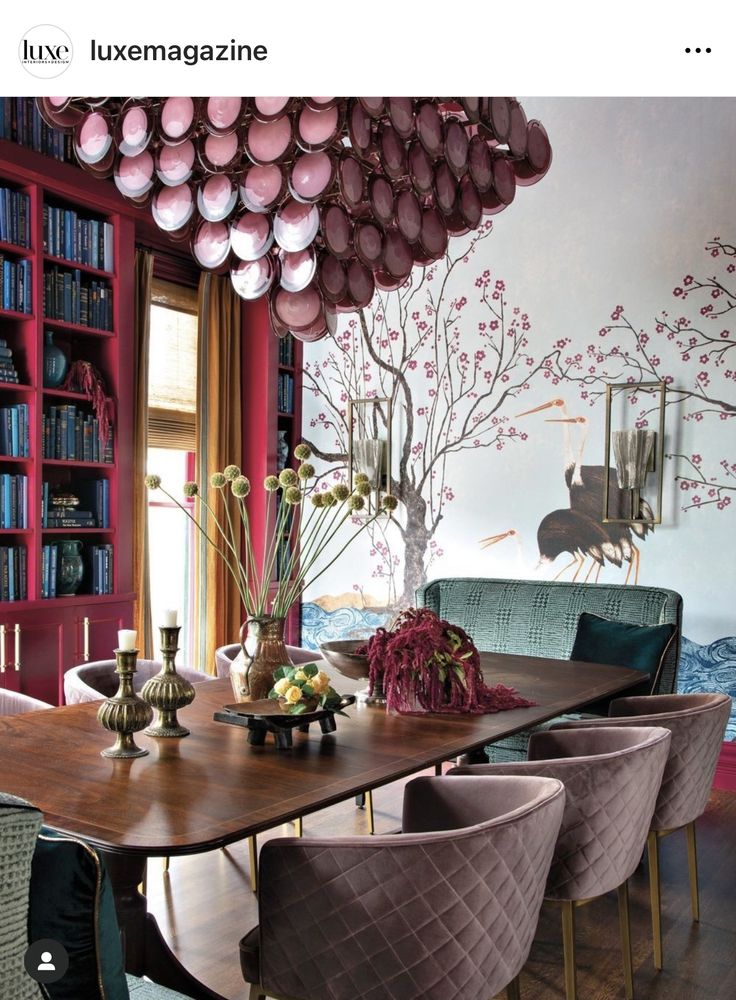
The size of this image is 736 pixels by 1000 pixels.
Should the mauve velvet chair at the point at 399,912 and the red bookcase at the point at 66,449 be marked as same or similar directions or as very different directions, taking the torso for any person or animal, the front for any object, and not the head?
very different directions

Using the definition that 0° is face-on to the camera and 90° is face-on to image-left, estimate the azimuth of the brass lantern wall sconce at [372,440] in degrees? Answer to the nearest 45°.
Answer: approximately 45°

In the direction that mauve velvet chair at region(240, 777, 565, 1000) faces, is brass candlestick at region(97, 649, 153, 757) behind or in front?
in front

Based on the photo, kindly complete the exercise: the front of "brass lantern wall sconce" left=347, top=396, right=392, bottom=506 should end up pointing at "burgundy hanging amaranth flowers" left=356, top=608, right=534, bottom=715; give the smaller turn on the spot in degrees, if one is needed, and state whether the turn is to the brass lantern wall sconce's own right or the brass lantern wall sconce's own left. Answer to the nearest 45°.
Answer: approximately 45° to the brass lantern wall sconce's own left

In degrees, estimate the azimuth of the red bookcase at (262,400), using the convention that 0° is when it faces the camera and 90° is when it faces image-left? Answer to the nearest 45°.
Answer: approximately 315°

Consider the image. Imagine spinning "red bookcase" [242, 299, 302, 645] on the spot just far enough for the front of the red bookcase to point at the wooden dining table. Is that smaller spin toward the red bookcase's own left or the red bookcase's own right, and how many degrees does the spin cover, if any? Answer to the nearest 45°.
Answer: approximately 45° to the red bookcase's own right

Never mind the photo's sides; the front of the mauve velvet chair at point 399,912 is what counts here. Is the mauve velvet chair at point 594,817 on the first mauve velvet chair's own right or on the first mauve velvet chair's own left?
on the first mauve velvet chair's own right

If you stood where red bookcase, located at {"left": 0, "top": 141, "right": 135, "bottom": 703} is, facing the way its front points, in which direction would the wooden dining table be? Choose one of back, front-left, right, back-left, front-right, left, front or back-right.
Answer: front-right

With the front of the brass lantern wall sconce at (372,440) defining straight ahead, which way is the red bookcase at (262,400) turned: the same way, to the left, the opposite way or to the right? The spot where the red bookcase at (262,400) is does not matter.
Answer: to the left

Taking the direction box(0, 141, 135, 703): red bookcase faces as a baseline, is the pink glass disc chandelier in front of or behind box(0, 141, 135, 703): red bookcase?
in front

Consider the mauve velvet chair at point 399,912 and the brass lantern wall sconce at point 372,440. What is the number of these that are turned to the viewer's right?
0

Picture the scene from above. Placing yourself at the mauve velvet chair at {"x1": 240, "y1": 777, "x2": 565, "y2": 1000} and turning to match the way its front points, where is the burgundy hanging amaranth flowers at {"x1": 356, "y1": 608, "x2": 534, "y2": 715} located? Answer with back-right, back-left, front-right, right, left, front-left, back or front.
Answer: front-right

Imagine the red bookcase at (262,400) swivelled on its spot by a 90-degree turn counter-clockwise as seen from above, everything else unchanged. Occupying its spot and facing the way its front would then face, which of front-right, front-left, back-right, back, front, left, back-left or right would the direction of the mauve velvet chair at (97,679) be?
back-right

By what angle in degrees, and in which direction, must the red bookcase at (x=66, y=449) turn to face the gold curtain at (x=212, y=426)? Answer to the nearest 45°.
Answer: approximately 90° to its left

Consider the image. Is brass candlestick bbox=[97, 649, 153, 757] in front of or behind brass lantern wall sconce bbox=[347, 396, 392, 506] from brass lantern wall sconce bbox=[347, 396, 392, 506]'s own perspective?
in front

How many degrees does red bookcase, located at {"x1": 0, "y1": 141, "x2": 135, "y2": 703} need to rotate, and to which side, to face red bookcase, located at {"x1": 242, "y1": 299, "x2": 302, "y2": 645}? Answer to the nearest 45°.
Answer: approximately 90° to its left

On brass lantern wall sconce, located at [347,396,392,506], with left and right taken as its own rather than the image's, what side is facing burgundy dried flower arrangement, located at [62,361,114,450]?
front

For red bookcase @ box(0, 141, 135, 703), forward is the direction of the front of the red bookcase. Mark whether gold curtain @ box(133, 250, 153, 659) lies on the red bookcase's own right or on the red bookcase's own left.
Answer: on the red bookcase's own left

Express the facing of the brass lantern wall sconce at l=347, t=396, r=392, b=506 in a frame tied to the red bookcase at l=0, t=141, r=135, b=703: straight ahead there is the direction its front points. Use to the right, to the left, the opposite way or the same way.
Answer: to the right
